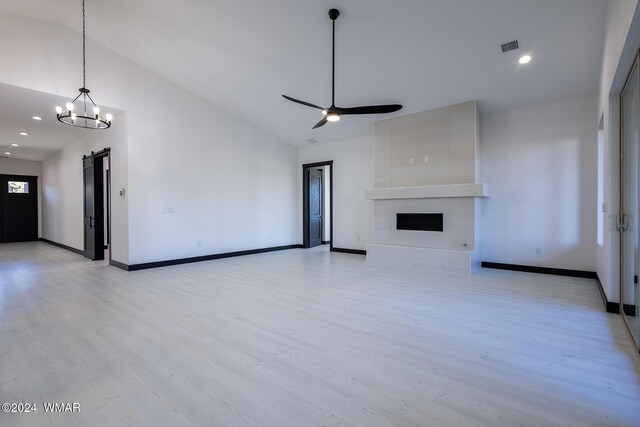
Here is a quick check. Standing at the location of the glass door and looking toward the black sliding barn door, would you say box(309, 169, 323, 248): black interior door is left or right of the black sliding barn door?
right

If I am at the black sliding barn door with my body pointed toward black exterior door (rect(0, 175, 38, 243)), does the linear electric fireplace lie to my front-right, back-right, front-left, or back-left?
back-right

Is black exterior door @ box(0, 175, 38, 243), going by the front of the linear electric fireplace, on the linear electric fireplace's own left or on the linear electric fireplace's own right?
on the linear electric fireplace's own right

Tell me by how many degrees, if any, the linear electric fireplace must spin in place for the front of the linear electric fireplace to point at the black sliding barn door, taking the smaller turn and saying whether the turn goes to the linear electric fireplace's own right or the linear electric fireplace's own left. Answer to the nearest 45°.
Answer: approximately 90° to the linear electric fireplace's own right

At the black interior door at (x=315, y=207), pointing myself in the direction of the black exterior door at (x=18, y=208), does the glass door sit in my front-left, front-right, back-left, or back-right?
back-left

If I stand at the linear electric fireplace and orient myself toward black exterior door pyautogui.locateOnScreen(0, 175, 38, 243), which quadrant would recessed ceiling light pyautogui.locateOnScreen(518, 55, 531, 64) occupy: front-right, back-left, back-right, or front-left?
back-left

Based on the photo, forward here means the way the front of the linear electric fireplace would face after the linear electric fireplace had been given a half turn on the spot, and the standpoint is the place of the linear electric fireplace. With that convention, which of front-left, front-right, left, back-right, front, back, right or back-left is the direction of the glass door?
back-right

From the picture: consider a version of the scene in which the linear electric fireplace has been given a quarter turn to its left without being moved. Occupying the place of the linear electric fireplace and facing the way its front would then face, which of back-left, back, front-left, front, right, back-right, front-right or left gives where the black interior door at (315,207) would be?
back-left

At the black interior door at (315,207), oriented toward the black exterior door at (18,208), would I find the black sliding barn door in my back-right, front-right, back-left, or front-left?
front-left

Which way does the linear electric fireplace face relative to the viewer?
toward the camera
